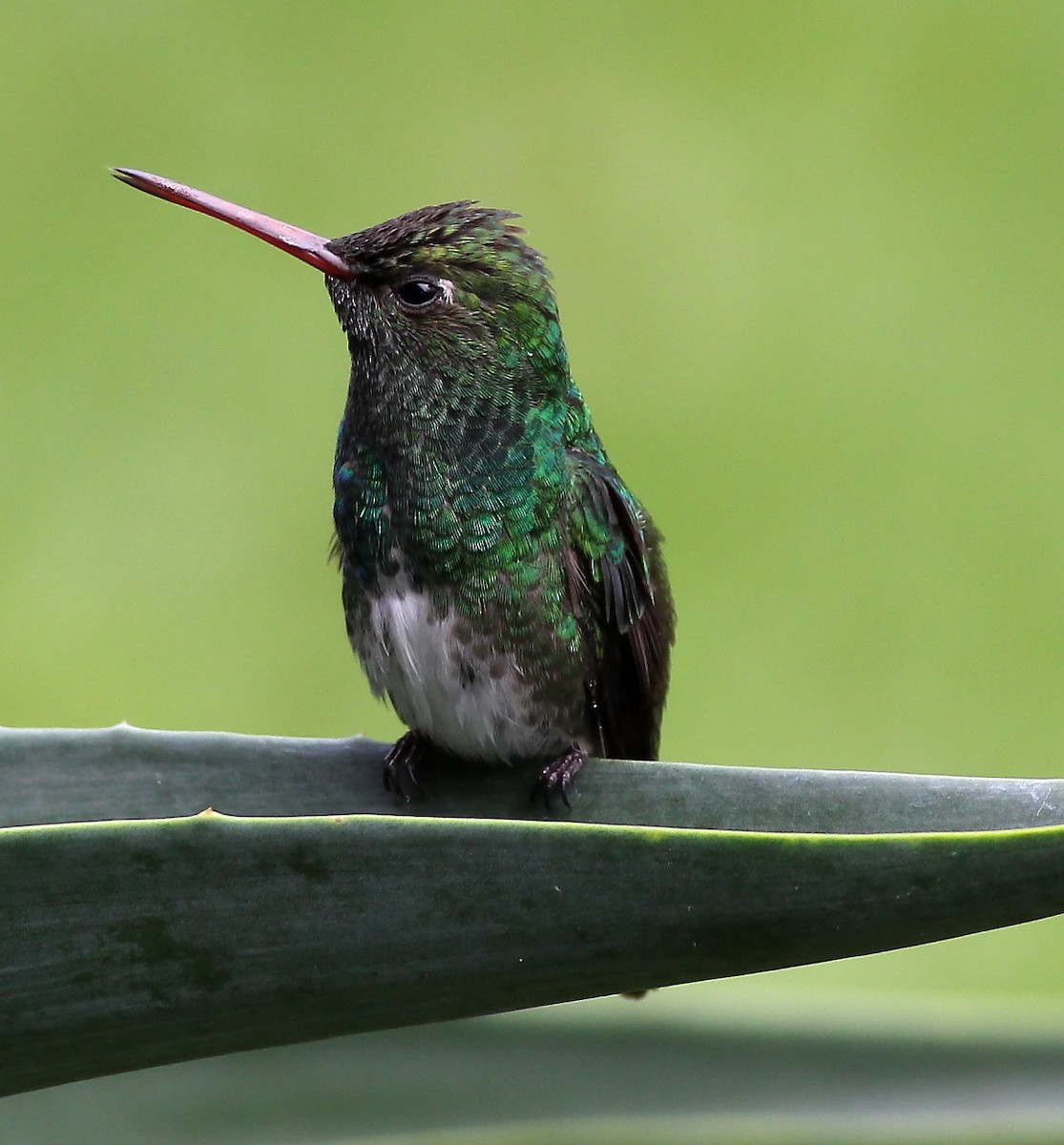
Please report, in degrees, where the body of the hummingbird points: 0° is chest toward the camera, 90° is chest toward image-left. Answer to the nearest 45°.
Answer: approximately 45°
